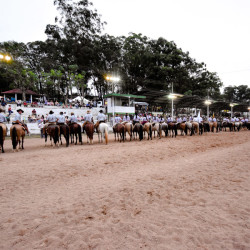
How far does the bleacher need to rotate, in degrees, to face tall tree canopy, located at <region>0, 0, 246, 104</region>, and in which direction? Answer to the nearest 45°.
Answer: approximately 135° to its left

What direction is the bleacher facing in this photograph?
toward the camera
